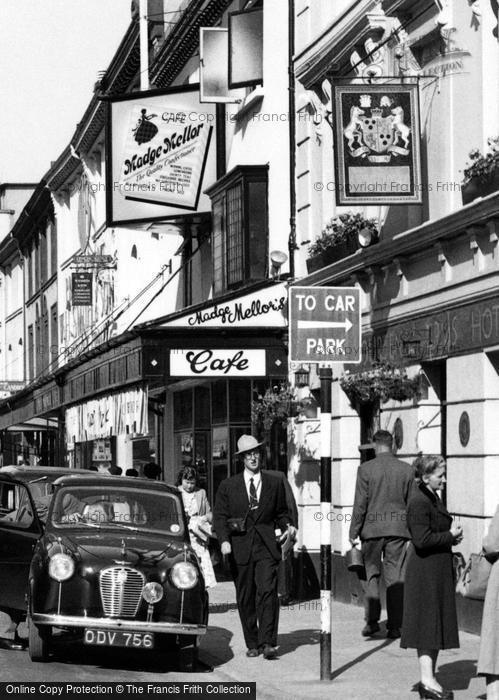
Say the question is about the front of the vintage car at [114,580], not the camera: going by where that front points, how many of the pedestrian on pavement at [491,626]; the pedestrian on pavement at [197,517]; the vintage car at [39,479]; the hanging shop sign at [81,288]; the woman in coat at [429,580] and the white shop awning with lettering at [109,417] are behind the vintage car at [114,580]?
4

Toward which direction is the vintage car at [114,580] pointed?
toward the camera

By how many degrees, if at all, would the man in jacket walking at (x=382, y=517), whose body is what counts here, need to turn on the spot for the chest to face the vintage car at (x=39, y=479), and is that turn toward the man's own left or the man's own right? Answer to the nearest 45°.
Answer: approximately 90° to the man's own left

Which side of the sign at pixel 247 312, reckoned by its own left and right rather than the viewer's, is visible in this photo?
front

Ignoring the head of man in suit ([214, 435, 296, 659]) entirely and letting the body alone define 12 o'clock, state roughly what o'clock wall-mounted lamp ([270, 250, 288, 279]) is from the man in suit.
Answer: The wall-mounted lamp is roughly at 6 o'clock from the man in suit.

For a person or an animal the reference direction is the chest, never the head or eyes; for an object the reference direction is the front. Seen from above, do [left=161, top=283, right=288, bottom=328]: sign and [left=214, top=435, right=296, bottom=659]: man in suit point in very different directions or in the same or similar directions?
same or similar directions

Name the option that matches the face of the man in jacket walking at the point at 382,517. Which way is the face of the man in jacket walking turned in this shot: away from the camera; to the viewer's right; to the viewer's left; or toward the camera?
away from the camera

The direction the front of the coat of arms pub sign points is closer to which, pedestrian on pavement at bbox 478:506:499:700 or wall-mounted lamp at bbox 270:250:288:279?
the pedestrian on pavement

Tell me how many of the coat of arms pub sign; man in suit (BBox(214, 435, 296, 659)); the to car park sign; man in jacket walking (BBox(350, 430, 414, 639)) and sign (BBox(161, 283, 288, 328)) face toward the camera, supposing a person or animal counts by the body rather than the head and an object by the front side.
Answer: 4

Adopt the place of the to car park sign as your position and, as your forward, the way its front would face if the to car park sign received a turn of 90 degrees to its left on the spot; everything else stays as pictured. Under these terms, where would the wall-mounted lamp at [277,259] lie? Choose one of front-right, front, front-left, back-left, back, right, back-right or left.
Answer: left
